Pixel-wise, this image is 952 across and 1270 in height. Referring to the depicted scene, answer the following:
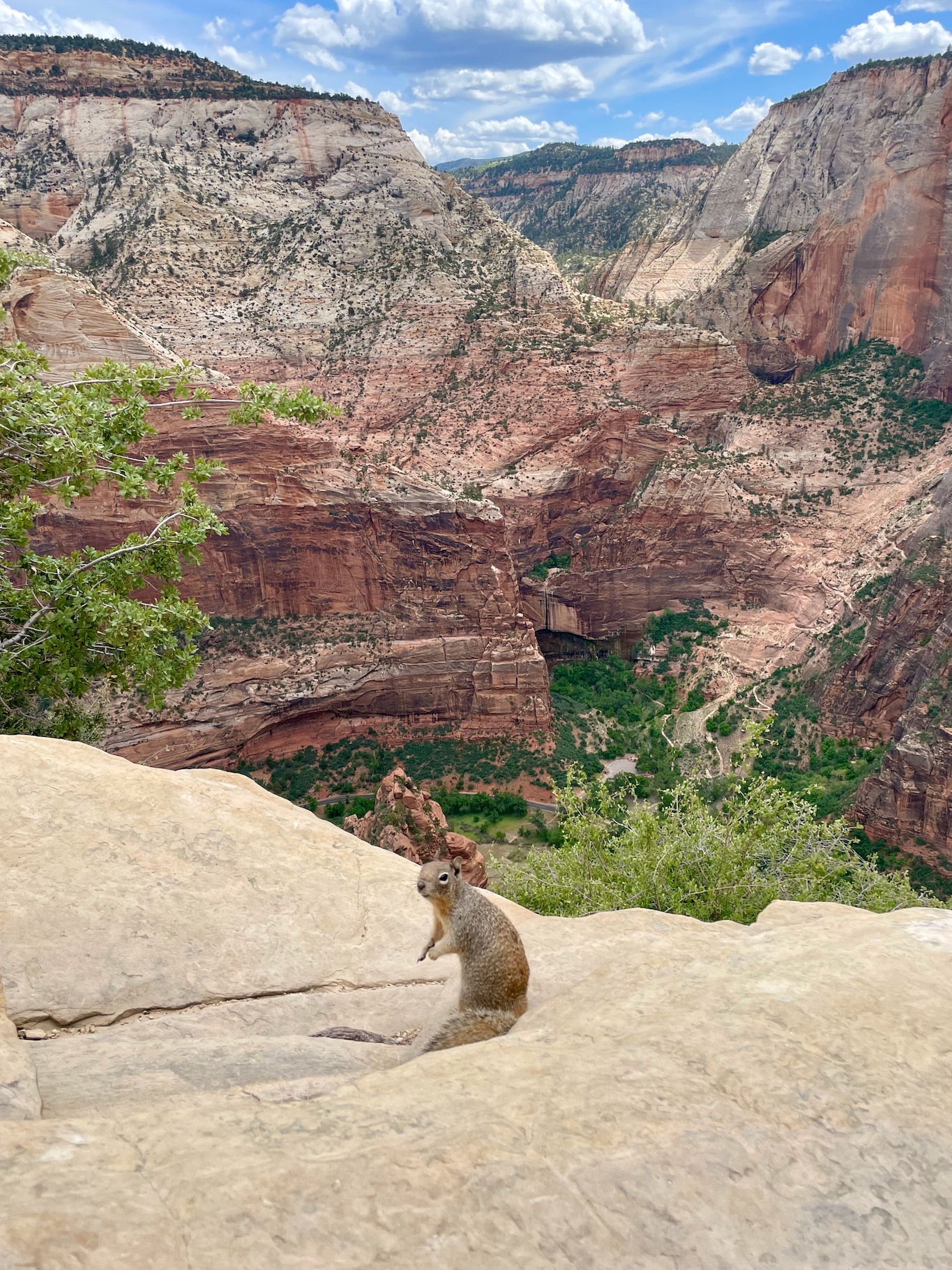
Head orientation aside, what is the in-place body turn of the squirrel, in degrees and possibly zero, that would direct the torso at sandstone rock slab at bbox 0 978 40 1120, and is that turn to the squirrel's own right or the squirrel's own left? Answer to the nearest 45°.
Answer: approximately 45° to the squirrel's own left

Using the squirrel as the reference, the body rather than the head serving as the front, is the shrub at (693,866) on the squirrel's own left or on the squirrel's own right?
on the squirrel's own right

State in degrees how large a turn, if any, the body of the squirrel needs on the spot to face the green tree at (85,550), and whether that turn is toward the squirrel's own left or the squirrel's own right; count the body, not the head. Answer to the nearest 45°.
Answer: approximately 45° to the squirrel's own right

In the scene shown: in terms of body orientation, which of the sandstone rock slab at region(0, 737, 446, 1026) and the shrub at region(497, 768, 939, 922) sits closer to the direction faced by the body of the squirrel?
the sandstone rock slab

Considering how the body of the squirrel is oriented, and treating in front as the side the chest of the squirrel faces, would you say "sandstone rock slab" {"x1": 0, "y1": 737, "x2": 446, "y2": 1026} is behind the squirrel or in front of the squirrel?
in front

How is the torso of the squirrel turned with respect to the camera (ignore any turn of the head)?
to the viewer's left
